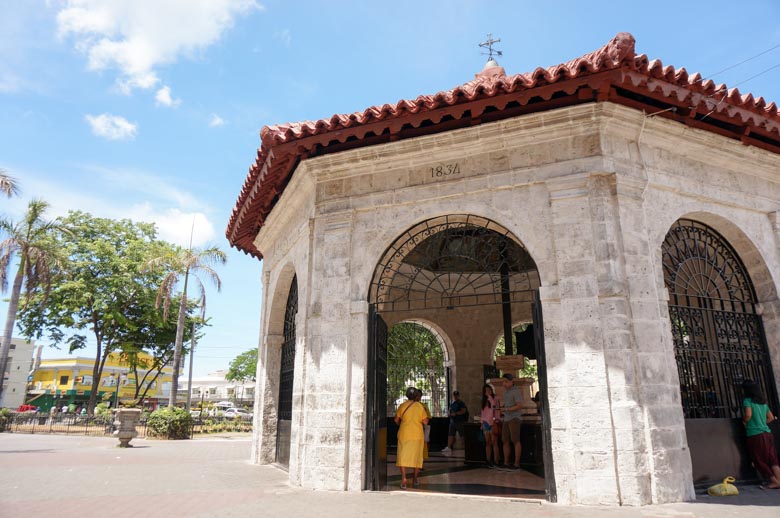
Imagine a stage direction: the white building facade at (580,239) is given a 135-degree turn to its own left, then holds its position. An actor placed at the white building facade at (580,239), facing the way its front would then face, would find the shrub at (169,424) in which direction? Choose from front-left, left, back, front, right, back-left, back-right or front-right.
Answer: back-left

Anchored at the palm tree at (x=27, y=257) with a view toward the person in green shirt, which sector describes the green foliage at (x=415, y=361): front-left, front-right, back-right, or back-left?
front-left

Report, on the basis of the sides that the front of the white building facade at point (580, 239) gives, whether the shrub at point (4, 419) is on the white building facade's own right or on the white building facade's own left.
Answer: on the white building facade's own right

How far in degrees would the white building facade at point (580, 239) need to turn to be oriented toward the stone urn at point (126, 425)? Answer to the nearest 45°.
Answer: approximately 90° to its right

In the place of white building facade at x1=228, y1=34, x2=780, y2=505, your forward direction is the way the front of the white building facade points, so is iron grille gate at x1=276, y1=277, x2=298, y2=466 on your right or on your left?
on your right

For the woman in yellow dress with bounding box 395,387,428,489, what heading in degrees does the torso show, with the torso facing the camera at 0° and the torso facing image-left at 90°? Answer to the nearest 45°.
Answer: approximately 180°

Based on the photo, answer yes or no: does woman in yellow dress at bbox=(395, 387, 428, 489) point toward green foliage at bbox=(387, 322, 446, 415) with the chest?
yes

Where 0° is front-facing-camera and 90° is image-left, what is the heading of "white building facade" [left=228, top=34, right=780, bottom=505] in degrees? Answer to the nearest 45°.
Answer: approximately 45°

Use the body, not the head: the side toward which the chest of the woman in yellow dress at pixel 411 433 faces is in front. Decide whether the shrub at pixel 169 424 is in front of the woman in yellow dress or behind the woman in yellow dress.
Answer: in front

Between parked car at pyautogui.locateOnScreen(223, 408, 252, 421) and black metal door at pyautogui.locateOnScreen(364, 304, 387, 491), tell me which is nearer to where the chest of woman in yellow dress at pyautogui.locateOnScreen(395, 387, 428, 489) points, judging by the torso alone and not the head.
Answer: the parked car

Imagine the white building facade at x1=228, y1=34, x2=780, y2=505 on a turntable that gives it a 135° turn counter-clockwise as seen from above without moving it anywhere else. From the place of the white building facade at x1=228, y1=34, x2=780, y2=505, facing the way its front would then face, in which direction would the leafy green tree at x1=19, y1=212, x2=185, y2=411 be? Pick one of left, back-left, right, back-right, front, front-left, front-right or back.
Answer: back-left
